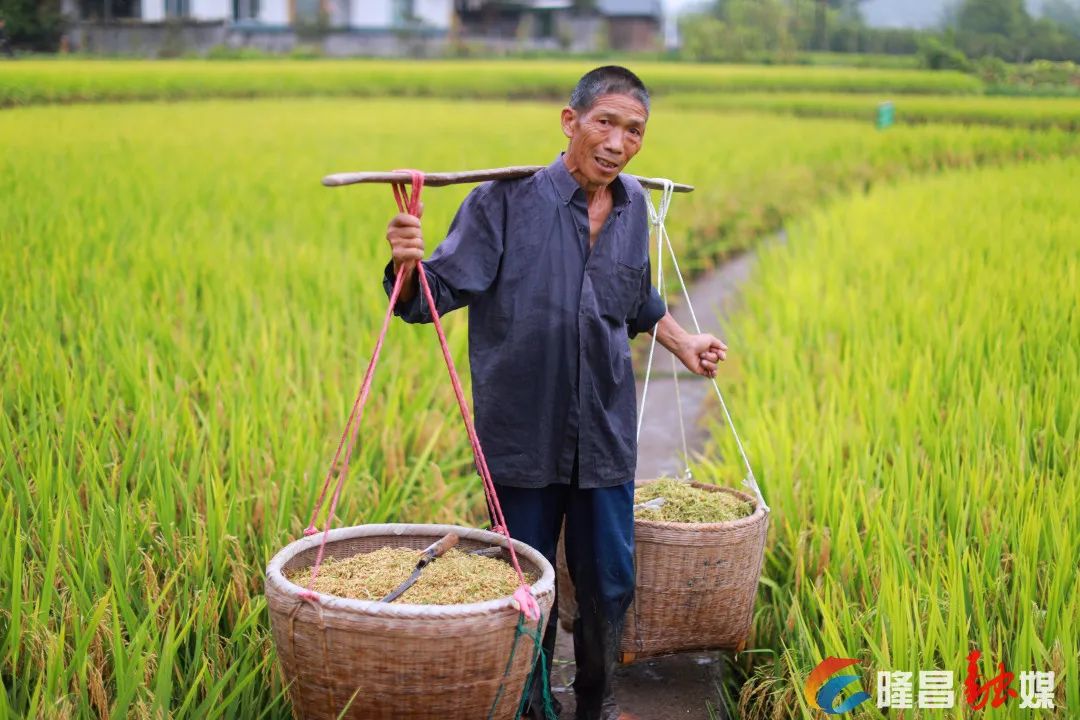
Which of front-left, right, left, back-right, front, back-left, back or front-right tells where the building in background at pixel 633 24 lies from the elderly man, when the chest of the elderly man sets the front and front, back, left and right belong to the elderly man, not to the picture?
back-left

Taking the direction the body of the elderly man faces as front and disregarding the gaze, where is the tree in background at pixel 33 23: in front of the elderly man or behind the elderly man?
behind

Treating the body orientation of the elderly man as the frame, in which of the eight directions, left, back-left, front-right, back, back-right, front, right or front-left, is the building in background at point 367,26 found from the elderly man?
back-left

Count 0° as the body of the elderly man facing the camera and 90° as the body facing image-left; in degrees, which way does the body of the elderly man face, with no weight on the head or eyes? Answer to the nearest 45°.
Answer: approximately 315°
